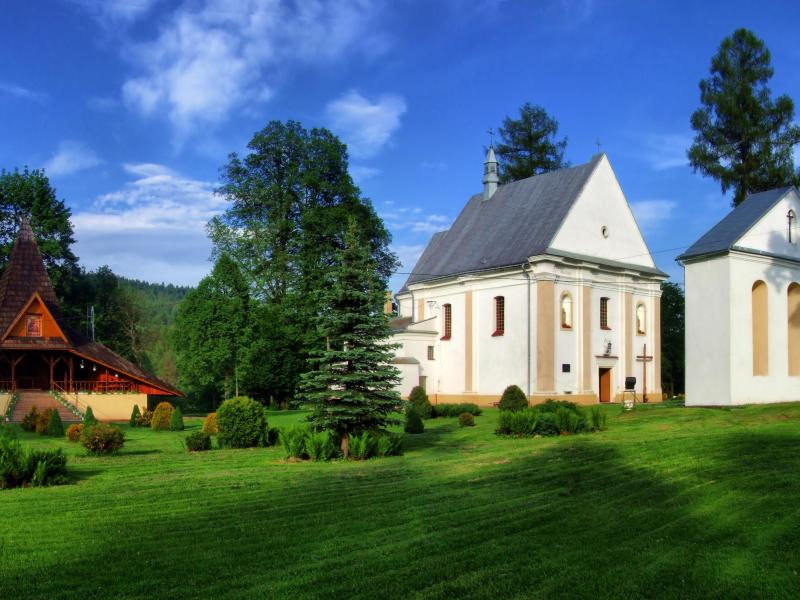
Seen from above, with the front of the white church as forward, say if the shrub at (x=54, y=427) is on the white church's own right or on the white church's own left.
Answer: on the white church's own right

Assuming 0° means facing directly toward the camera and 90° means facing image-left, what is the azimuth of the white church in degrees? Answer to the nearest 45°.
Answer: approximately 315°

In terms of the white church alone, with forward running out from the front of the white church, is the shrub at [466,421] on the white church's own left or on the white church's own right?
on the white church's own right

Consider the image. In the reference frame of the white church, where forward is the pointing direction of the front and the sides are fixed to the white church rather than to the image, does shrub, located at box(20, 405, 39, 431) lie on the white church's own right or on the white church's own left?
on the white church's own right

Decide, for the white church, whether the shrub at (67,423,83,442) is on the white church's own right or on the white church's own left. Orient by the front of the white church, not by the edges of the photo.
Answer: on the white church's own right

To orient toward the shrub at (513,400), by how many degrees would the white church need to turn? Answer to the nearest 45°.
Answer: approximately 45° to its right
